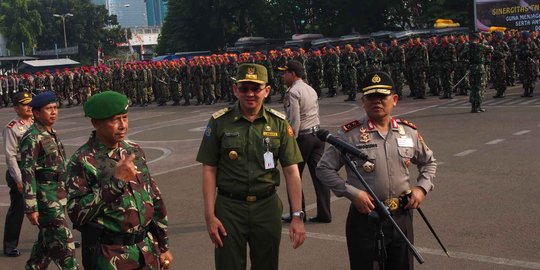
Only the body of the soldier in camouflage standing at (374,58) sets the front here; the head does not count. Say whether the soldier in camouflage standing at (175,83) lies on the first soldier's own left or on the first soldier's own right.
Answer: on the first soldier's own right

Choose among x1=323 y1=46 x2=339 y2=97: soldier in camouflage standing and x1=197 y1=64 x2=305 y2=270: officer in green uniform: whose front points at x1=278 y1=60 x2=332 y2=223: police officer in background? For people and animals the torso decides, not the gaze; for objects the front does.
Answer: the soldier in camouflage standing

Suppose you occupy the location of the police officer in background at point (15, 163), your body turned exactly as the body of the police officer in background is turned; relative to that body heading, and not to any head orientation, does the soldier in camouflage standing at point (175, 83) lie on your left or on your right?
on your left

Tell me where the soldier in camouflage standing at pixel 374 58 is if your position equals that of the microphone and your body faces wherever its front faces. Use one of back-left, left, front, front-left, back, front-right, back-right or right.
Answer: right

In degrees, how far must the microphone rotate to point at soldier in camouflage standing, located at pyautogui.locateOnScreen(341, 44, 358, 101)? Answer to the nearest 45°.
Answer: approximately 90° to its right

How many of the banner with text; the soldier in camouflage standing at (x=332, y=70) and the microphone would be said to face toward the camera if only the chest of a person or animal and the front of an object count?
2

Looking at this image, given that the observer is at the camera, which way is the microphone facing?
facing to the left of the viewer

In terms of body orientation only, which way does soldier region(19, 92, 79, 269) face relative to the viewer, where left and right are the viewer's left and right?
facing the viewer and to the right of the viewer

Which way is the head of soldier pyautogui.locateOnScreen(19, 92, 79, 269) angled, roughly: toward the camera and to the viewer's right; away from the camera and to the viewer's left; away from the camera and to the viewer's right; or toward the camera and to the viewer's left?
toward the camera and to the viewer's right

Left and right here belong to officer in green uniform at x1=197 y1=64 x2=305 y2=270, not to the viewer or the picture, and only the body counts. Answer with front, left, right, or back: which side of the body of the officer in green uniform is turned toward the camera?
front

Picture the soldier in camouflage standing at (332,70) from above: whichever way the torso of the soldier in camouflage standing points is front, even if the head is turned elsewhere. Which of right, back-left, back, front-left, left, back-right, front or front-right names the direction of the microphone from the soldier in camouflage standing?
front

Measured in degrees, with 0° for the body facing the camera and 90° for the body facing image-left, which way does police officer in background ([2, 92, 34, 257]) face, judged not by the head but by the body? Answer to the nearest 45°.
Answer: approximately 315°

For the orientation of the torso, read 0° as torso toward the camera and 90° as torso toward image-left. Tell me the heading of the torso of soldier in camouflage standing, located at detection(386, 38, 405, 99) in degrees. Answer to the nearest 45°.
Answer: approximately 45°

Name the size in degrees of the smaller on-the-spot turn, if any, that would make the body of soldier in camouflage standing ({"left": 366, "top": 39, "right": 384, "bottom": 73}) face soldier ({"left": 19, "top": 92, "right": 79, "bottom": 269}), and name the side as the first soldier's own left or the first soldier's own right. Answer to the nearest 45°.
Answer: approximately 45° to the first soldier's own left

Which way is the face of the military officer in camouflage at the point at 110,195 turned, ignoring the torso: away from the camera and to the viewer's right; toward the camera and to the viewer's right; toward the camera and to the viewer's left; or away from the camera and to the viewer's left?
toward the camera and to the viewer's right
